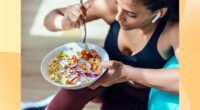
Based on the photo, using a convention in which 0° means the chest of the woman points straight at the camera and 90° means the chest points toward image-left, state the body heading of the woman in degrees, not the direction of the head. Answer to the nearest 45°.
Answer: approximately 45°

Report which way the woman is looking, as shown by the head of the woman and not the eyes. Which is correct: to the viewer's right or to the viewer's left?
to the viewer's left
